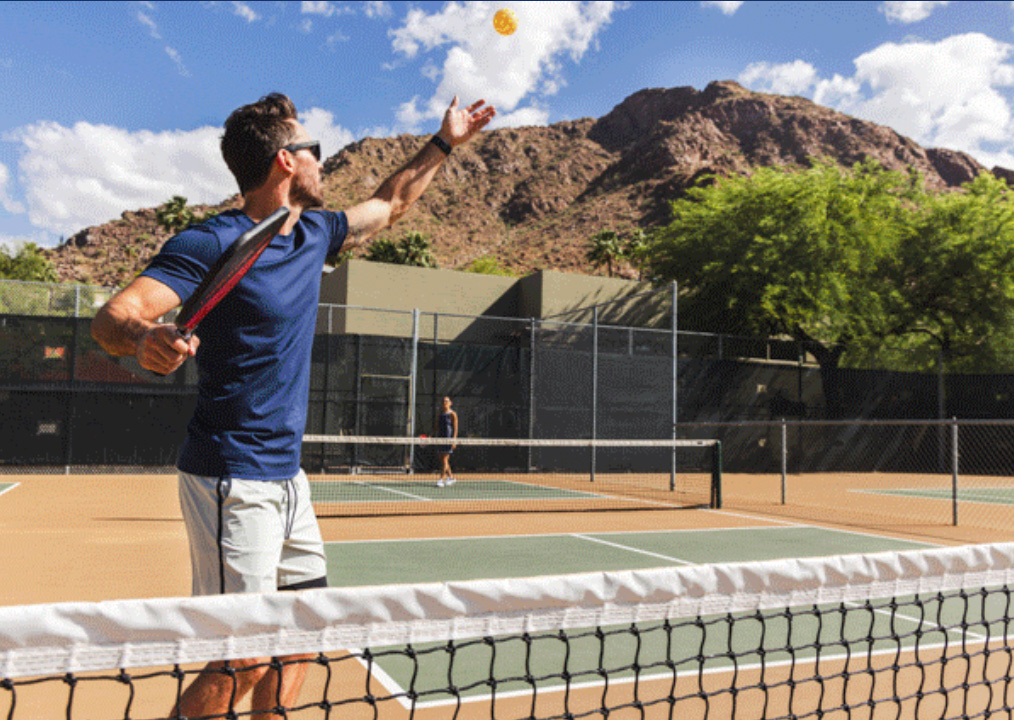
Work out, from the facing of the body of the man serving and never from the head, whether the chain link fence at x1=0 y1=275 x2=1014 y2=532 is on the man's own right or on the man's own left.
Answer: on the man's own left

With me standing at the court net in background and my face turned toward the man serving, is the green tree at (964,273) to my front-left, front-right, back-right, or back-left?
back-left

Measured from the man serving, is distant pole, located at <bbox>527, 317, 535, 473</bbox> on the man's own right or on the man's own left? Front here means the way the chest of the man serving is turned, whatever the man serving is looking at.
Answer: on the man's own left

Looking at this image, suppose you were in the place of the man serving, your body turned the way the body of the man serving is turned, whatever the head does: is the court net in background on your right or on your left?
on your left

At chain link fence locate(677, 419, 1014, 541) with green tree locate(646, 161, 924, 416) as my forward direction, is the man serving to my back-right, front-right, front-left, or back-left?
back-left

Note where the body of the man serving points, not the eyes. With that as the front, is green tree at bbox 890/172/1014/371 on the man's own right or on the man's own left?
on the man's own left

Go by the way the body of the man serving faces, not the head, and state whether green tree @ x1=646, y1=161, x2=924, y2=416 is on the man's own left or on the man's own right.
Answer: on the man's own left
